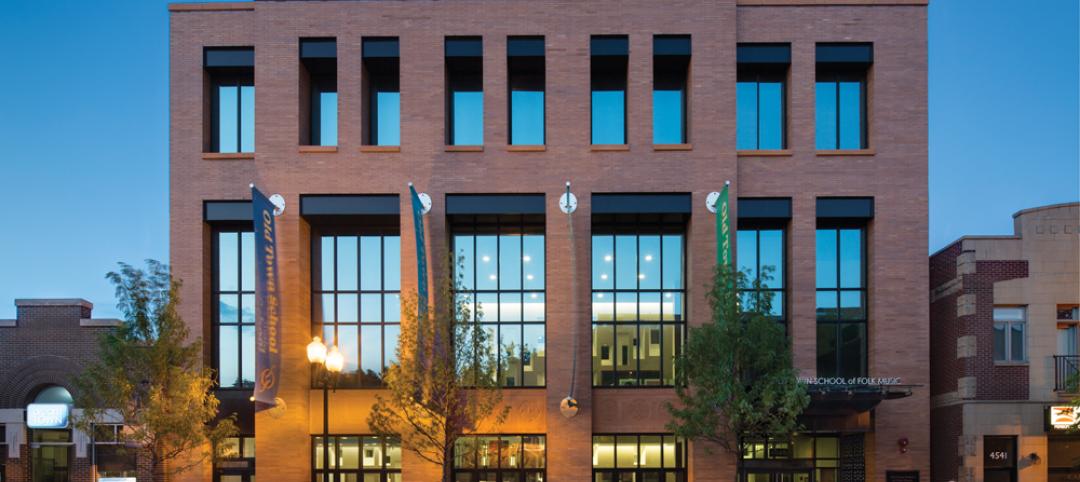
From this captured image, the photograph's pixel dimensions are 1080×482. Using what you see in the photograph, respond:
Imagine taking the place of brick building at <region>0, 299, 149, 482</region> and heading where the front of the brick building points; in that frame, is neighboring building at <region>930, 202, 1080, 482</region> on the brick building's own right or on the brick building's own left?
on the brick building's own left

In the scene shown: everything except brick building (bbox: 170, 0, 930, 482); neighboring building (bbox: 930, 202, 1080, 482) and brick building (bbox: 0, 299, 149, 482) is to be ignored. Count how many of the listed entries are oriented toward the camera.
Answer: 3

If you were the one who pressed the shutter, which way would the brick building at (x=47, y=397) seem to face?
facing the viewer

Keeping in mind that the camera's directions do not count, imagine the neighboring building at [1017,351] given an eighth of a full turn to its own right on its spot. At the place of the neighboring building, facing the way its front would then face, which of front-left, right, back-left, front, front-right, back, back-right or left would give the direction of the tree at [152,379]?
front

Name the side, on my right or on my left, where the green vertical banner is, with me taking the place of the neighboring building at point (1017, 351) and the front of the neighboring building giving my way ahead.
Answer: on my right

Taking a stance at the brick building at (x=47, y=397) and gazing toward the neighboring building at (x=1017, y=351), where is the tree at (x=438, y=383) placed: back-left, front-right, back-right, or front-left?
front-right

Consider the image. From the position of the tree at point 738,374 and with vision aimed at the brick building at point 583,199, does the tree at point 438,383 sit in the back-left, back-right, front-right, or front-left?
front-left

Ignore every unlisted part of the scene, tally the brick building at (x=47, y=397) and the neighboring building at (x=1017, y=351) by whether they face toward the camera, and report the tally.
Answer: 2

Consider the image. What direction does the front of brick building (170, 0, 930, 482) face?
toward the camera

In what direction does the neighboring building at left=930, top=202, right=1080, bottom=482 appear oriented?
toward the camera

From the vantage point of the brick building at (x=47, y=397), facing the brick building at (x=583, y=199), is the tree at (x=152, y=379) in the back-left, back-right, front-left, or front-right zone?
front-right
